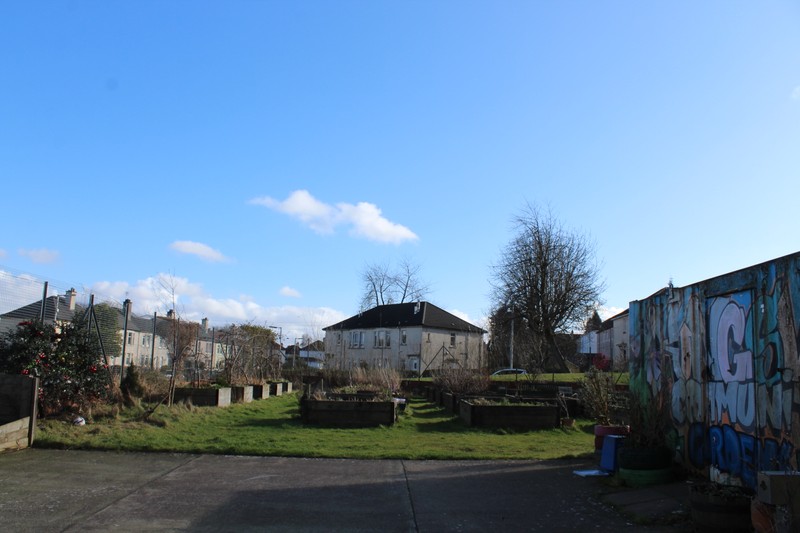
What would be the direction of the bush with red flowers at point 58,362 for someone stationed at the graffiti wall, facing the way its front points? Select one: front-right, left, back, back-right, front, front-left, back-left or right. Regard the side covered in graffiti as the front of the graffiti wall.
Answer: front-right

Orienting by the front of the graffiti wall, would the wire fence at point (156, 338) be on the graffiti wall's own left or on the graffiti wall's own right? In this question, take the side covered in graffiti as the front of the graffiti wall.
on the graffiti wall's own right

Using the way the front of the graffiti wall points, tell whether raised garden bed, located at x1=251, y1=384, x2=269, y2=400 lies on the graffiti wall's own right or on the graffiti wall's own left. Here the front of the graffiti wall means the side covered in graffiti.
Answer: on the graffiti wall's own right

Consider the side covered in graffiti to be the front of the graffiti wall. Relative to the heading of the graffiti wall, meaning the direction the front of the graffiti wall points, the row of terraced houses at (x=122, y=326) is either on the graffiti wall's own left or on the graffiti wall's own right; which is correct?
on the graffiti wall's own right

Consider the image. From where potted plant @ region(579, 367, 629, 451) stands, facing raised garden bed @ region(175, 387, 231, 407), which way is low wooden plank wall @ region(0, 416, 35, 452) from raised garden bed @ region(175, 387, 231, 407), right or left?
left

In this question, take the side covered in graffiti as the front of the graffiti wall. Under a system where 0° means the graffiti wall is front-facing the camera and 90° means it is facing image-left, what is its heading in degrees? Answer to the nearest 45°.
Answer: approximately 45°

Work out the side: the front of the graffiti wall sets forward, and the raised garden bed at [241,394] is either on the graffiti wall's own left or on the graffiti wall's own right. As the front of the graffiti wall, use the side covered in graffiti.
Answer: on the graffiti wall's own right

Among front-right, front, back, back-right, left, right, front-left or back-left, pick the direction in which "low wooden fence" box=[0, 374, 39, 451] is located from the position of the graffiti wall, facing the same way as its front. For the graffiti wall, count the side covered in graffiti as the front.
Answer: front-right
